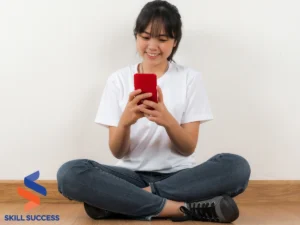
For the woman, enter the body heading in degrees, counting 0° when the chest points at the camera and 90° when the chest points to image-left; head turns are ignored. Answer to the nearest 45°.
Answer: approximately 0°
